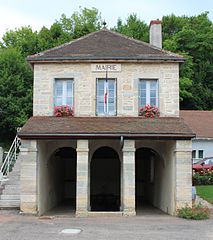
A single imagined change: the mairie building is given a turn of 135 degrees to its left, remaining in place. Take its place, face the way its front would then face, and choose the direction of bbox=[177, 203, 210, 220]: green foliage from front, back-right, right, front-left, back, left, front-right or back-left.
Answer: right

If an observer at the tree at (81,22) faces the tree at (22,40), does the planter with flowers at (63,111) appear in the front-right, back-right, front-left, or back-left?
front-left

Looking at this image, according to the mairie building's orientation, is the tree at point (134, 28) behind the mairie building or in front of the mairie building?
behind

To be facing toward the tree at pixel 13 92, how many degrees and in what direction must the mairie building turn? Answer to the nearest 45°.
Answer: approximately 135° to its right

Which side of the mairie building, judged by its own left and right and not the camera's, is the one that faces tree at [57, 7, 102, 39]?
back

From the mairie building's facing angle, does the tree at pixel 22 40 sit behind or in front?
behind

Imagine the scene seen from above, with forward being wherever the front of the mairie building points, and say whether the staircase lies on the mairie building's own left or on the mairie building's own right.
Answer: on the mairie building's own right

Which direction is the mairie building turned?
toward the camera
